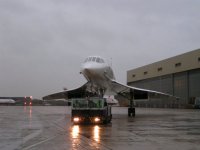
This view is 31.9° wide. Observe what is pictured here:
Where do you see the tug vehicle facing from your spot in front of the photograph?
facing the viewer

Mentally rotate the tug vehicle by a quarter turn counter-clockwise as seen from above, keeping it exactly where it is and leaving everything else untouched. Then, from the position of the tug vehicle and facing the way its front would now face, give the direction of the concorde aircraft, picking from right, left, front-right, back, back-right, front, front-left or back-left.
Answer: left

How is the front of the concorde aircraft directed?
toward the camera
